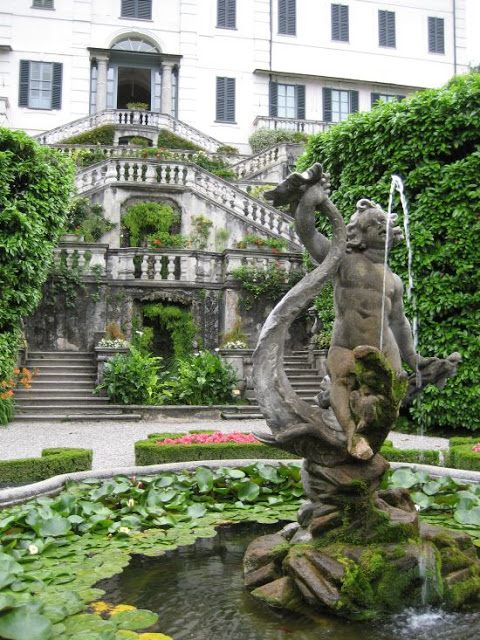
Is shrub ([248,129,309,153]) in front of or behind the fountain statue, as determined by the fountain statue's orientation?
behind

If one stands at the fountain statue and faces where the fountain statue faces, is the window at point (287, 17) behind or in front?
behind

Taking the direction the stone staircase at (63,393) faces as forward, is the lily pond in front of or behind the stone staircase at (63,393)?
in front

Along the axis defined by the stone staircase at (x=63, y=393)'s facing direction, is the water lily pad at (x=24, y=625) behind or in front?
in front

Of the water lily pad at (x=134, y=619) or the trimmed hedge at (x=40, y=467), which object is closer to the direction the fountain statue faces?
the water lily pad

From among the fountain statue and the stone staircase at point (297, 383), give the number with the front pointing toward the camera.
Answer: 2

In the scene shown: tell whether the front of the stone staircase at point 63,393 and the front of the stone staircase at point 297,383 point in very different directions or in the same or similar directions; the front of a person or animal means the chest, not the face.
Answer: same or similar directions

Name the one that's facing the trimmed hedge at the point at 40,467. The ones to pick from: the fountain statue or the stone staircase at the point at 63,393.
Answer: the stone staircase

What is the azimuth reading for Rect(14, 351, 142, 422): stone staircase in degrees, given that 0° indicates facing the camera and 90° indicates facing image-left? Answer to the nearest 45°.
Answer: approximately 0°

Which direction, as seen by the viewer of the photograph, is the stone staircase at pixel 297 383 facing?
facing the viewer

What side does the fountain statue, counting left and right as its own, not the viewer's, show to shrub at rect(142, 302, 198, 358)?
back

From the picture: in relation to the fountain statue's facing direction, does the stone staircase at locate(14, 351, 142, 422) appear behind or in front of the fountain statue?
behind

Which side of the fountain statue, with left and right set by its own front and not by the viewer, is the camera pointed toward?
front

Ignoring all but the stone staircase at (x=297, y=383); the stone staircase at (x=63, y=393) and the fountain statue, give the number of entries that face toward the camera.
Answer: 3

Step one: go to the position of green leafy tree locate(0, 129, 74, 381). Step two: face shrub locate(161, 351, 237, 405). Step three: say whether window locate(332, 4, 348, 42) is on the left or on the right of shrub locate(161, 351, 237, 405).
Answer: left

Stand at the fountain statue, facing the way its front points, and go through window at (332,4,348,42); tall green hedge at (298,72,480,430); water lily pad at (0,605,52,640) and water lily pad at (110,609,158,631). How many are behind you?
2

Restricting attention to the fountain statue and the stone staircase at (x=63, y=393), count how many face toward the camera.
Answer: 2
